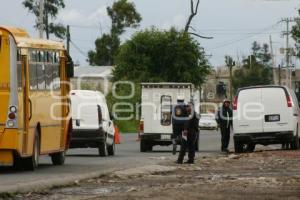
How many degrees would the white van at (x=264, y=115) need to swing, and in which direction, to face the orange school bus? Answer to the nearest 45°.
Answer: approximately 135° to its left

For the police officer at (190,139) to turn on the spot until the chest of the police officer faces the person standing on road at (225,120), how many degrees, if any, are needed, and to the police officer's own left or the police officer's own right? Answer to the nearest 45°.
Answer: approximately 90° to the police officer's own right

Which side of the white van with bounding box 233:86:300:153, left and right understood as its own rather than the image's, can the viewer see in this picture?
back

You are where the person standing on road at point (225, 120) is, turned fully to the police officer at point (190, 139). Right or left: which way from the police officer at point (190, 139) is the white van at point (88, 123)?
right

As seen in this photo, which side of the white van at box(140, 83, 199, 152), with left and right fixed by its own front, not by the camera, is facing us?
back

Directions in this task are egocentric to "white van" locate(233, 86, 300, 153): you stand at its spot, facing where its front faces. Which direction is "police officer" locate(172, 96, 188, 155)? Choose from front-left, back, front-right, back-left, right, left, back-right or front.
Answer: back-left

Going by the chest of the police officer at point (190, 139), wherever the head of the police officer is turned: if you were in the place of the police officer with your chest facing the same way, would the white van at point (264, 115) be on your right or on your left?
on your right
